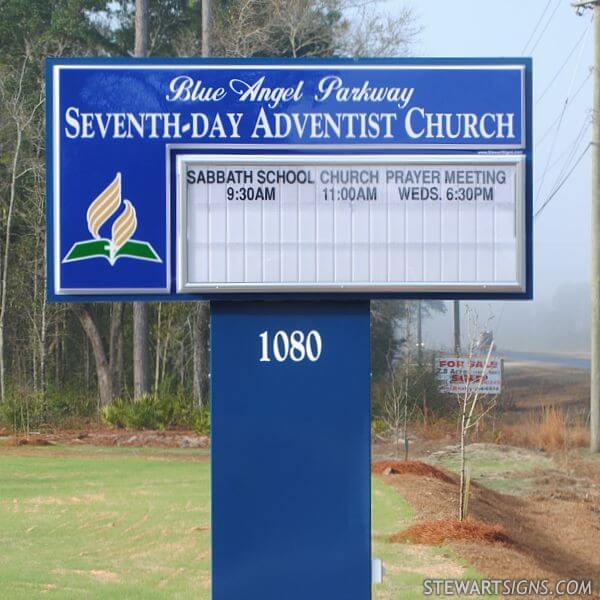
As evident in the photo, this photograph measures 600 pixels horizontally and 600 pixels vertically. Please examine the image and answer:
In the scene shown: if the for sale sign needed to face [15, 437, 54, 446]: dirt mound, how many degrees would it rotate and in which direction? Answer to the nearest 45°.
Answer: approximately 90° to its right

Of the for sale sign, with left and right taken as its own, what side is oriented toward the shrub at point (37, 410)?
right

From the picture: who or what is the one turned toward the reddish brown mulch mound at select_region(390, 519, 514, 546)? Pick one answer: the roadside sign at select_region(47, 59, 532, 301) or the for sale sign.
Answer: the for sale sign

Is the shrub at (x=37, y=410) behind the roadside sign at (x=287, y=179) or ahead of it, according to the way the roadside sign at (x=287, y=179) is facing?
behind

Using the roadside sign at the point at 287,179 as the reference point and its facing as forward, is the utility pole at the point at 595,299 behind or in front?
behind

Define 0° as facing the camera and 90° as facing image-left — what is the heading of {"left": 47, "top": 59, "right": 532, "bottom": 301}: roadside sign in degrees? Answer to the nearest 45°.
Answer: approximately 0°

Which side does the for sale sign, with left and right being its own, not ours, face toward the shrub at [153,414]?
right

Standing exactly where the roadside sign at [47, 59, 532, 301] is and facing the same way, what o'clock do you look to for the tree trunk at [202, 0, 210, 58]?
The tree trunk is roughly at 6 o'clock from the roadside sign.

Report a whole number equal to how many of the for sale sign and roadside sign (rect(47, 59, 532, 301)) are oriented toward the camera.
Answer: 2

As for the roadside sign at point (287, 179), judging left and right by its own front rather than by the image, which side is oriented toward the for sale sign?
back
